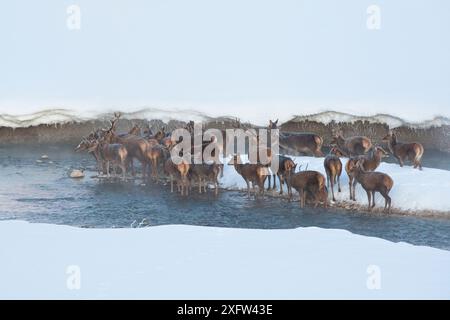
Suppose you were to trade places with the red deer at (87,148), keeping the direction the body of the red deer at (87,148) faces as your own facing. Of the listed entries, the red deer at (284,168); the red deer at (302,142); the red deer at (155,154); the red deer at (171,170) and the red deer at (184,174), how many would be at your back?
5

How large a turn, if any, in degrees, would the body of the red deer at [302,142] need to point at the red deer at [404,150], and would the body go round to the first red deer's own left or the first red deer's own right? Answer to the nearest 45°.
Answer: approximately 180°

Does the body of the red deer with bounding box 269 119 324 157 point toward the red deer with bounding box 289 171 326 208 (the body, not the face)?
no

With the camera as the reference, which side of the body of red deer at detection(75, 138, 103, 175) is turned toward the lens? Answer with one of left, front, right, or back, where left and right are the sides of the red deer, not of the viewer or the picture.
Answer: left

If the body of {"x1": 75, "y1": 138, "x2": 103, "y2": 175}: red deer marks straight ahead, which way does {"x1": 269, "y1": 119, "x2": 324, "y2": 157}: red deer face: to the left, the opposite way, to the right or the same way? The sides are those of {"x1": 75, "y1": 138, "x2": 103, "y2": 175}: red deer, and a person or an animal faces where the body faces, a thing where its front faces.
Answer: the same way

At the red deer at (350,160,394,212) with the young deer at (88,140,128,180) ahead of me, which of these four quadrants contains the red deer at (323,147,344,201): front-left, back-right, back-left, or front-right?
front-right

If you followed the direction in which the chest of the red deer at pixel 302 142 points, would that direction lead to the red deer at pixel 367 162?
no

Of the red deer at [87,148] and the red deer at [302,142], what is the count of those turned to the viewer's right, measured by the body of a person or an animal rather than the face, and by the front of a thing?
0

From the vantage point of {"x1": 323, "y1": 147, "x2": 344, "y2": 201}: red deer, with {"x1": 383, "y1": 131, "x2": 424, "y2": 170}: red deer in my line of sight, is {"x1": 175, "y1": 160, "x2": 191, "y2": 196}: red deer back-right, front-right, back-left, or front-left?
back-left

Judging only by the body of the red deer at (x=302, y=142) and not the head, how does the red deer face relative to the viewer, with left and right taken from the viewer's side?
facing to the left of the viewer
